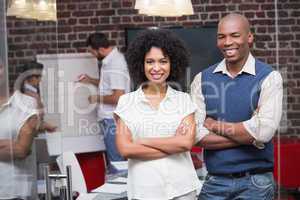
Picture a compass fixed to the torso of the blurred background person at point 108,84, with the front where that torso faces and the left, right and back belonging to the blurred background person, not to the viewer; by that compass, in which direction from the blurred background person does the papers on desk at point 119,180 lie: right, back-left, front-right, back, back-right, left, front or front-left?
left

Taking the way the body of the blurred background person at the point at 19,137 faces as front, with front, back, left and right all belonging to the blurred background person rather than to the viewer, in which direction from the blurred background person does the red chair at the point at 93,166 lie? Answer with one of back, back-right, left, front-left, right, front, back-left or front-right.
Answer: left

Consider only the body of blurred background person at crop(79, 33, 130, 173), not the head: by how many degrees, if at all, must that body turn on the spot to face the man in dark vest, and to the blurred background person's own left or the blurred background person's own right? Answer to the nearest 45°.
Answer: approximately 90° to the blurred background person's own left

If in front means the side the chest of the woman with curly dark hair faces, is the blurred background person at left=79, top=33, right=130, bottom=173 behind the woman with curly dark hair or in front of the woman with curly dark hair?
behind

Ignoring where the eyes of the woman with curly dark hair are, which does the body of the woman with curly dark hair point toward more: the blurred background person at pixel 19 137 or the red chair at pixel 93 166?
the blurred background person

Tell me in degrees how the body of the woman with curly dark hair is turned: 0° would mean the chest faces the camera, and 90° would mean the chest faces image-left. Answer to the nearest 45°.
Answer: approximately 0°

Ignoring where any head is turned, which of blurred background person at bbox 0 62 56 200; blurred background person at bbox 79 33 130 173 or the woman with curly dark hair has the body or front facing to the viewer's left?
blurred background person at bbox 79 33 130 173

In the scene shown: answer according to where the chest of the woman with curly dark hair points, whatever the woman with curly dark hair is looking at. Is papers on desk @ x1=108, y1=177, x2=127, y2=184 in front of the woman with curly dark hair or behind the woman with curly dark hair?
behind

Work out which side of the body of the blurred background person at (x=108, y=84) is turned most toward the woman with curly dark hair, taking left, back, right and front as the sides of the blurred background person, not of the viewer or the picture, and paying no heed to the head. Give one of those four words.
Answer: left

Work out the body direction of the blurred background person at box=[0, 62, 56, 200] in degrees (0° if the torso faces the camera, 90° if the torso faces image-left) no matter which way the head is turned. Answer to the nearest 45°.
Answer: approximately 270°

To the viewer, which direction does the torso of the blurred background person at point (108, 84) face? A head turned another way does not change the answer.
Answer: to the viewer's left
